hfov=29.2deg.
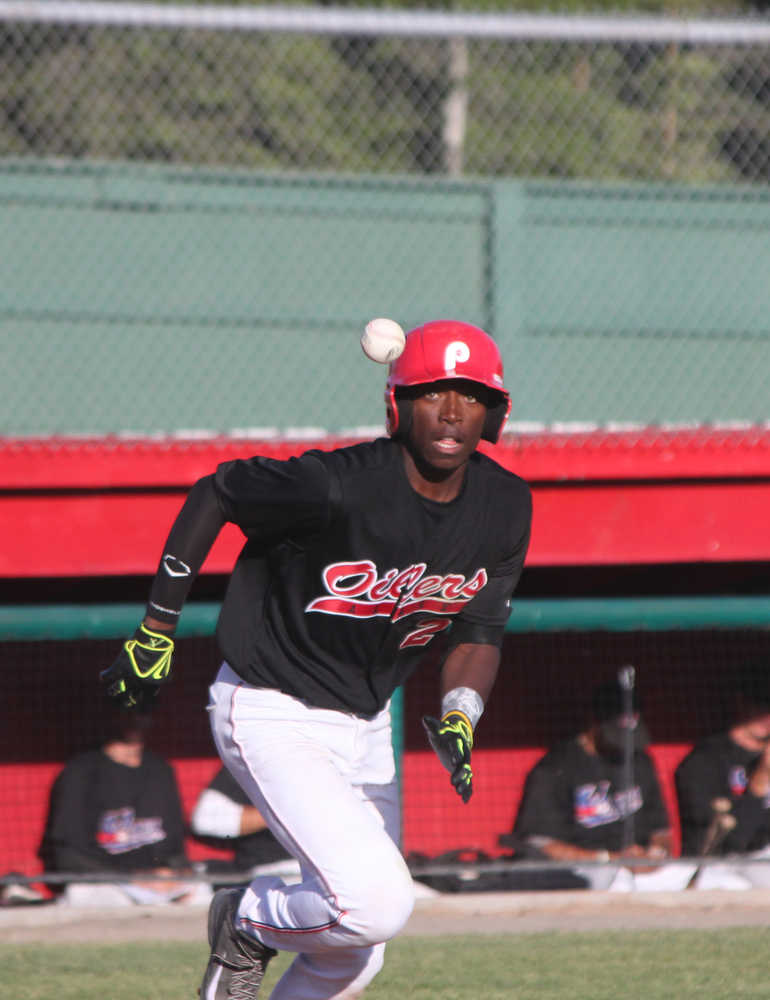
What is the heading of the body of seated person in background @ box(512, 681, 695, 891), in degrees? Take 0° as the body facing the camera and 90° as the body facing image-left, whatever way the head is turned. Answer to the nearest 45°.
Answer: approximately 315°

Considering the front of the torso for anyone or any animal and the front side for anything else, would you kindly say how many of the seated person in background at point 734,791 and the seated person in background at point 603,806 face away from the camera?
0

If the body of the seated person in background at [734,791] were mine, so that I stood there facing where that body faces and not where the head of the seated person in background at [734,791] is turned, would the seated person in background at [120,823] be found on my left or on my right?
on my right

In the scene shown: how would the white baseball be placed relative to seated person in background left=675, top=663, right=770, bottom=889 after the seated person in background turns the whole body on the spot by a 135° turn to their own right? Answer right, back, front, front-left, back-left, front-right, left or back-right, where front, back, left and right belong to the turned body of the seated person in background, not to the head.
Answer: left

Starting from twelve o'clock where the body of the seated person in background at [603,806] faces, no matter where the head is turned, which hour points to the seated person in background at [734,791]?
the seated person in background at [734,791] is roughly at 10 o'clock from the seated person in background at [603,806].

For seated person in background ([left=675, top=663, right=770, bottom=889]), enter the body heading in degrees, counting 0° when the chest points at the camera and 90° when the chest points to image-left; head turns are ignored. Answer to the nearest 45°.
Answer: approximately 315°

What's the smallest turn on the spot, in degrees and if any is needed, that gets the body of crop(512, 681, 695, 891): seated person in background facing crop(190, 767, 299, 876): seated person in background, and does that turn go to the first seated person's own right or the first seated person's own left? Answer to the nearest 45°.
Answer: approximately 135° to the first seated person's own right
